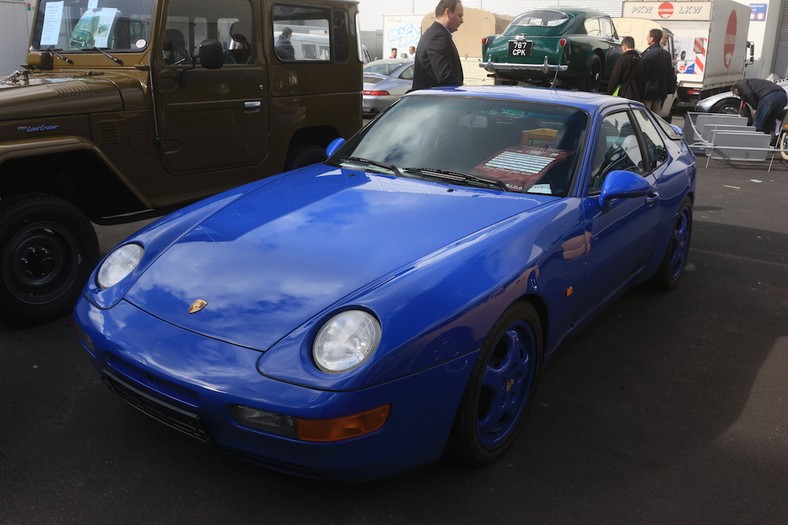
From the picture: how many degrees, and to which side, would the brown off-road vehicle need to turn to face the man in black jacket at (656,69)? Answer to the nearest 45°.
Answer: approximately 180°

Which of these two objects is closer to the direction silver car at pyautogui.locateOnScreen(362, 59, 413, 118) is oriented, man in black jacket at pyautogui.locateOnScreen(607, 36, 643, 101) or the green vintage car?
the green vintage car

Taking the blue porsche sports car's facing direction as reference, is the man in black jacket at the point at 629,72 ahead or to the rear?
to the rear

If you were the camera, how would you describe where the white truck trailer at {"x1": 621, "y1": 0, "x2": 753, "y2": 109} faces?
facing away from the viewer and to the right of the viewer

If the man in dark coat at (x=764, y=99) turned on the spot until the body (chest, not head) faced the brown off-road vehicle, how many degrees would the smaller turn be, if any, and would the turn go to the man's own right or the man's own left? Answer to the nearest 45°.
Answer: approximately 90° to the man's own left

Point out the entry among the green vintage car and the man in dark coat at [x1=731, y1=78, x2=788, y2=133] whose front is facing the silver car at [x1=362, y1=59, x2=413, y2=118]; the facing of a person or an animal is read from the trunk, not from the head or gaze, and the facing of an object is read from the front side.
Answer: the man in dark coat

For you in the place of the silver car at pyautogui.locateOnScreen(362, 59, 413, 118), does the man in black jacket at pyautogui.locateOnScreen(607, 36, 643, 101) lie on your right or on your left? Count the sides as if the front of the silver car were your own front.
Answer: on your right

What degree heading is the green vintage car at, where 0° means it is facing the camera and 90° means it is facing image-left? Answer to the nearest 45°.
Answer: approximately 225°

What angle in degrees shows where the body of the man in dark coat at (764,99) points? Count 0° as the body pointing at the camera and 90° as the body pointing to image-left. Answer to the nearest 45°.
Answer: approximately 90°
